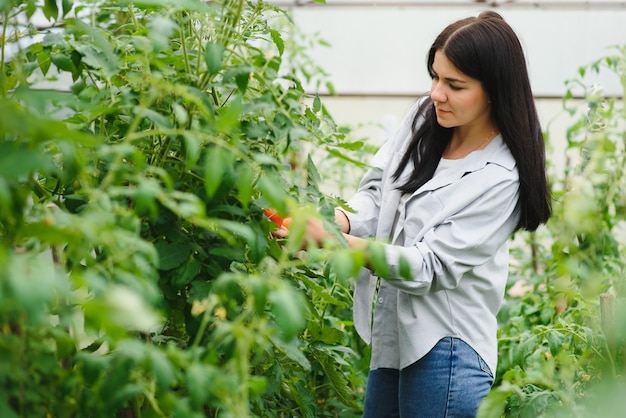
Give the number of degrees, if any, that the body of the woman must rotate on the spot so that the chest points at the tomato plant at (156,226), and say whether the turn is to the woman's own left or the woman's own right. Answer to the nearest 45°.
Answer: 0° — they already face it

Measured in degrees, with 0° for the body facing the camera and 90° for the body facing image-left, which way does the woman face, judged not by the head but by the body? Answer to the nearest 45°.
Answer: approximately 45°
